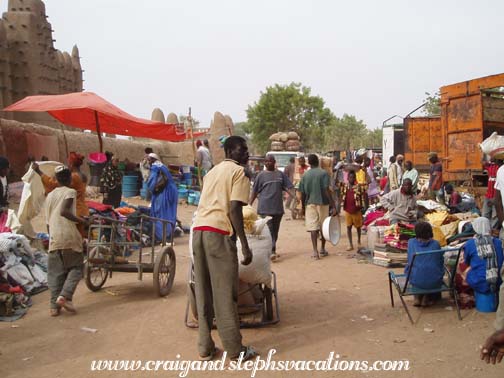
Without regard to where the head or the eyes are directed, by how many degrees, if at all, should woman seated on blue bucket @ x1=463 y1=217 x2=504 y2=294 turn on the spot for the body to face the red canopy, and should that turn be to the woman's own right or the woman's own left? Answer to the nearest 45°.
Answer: approximately 90° to the woman's own left

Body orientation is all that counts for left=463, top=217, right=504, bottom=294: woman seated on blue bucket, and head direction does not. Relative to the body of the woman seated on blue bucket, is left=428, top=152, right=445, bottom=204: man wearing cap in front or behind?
in front

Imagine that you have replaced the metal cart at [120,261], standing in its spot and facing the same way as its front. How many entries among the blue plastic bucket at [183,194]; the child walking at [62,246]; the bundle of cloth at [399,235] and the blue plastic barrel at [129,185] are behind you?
1

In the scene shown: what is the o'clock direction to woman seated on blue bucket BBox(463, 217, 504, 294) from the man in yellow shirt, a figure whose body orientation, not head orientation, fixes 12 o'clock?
The woman seated on blue bucket is roughly at 1 o'clock from the man in yellow shirt.

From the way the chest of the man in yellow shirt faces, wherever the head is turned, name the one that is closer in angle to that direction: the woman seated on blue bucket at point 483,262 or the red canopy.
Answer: the woman seated on blue bucket

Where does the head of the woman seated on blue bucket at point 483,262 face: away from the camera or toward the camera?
away from the camera

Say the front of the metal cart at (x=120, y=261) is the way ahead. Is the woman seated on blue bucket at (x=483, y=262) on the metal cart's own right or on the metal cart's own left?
on the metal cart's own right

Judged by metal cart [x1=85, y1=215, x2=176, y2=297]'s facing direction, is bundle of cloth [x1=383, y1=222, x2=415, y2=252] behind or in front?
in front
